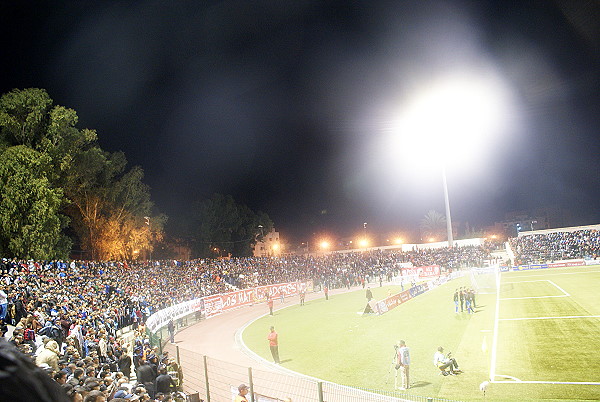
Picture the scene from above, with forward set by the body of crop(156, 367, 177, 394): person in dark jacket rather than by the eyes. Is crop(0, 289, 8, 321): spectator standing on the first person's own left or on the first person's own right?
on the first person's own left

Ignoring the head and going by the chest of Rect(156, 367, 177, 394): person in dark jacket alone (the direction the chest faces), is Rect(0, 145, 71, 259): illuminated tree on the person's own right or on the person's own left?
on the person's own left

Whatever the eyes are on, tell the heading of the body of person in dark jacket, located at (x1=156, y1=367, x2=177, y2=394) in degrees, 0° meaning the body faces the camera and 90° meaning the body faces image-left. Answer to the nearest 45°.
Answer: approximately 225°

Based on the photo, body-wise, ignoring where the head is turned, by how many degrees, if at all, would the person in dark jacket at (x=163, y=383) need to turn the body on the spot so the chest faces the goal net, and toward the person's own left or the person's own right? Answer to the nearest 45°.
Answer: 0° — they already face it

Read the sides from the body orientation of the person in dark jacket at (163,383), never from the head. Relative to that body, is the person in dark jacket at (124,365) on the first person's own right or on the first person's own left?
on the first person's own left

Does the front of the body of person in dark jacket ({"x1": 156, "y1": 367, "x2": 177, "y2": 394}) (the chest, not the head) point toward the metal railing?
yes

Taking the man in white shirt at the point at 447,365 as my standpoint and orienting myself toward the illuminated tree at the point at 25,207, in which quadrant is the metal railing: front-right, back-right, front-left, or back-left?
front-left

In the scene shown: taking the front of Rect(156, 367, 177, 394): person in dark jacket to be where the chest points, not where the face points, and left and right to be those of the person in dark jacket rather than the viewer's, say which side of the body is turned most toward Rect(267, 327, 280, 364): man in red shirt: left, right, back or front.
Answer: front
